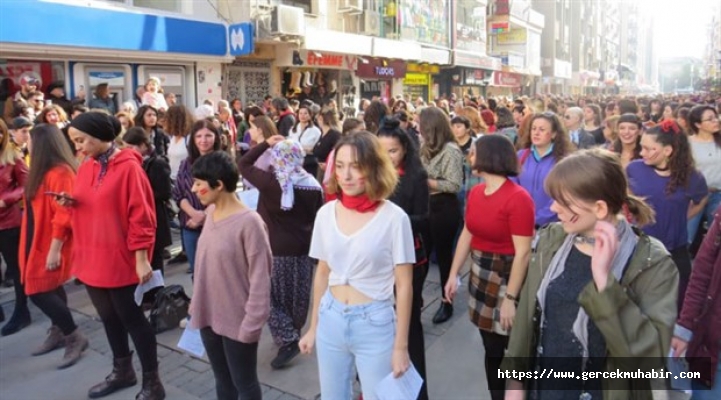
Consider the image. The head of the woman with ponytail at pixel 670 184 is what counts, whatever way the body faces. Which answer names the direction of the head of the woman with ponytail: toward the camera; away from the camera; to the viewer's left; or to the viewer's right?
to the viewer's left

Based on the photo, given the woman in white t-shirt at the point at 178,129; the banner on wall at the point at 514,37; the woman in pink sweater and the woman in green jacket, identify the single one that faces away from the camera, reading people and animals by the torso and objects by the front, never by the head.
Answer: the woman in white t-shirt

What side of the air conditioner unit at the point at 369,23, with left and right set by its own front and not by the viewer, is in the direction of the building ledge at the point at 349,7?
right

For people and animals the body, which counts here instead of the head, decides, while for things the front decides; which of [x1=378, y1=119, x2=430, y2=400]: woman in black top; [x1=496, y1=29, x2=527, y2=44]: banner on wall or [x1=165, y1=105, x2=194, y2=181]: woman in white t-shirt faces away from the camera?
the woman in white t-shirt

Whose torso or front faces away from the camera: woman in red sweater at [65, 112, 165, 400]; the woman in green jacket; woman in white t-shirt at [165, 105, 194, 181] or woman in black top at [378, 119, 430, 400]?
the woman in white t-shirt

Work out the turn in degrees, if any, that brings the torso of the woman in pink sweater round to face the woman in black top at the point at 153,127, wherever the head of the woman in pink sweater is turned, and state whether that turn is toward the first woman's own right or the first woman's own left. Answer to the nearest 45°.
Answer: approximately 135° to the first woman's own right

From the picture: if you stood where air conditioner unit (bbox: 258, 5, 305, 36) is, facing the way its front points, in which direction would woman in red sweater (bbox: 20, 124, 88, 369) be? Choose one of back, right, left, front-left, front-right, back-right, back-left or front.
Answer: front-right

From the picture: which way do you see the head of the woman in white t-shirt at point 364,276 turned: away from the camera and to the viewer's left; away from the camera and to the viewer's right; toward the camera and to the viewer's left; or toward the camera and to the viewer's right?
toward the camera and to the viewer's left

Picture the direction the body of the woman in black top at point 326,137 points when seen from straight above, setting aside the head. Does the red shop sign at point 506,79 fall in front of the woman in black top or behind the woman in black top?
behind

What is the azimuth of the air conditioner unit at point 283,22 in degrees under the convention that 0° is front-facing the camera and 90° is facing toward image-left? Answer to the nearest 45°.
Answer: approximately 315°
